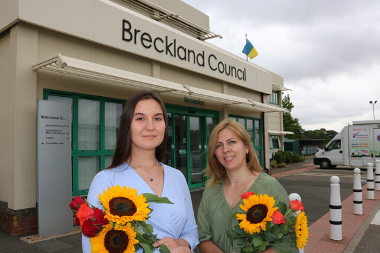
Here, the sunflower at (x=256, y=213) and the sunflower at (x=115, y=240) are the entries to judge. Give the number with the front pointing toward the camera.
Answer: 2

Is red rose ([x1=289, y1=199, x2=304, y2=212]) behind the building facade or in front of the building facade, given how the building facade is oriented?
in front

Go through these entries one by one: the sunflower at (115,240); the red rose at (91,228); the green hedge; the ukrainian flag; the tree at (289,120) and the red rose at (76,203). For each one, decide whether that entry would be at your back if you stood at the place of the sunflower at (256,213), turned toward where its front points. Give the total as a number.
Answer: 3

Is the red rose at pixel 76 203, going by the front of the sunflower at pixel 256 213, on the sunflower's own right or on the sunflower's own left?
on the sunflower's own right

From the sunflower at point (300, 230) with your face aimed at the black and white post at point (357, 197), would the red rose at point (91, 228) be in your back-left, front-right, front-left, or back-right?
back-left

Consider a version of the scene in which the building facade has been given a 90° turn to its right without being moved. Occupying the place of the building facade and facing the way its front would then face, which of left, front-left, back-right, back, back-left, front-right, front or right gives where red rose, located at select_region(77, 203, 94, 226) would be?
front-left

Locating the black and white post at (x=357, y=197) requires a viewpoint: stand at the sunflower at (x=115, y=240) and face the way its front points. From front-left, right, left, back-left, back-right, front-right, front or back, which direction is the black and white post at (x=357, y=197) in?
back-left

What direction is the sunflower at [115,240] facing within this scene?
toward the camera

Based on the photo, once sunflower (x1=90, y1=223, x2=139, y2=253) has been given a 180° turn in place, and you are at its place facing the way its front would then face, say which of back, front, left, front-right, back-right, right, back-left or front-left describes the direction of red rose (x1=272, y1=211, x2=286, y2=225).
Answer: right

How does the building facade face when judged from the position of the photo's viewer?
facing the viewer and to the right of the viewer

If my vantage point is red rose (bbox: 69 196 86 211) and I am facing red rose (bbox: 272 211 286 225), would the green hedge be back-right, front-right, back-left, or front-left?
front-left

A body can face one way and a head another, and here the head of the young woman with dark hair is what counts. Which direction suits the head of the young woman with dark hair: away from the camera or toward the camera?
toward the camera

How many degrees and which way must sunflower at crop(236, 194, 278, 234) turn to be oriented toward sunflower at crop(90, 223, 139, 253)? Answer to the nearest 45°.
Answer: approximately 45° to its right

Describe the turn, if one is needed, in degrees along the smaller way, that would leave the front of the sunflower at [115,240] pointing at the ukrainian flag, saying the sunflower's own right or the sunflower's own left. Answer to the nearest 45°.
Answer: approximately 135° to the sunflower's own left

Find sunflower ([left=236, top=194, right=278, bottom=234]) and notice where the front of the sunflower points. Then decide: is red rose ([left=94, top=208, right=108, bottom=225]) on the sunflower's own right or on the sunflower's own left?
on the sunflower's own right

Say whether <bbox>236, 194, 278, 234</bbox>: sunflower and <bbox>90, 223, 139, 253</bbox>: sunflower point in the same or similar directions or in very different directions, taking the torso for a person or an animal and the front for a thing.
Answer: same or similar directions

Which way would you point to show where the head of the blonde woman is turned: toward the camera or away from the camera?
toward the camera

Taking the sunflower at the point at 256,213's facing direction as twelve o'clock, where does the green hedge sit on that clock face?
The green hedge is roughly at 6 o'clock from the sunflower.
